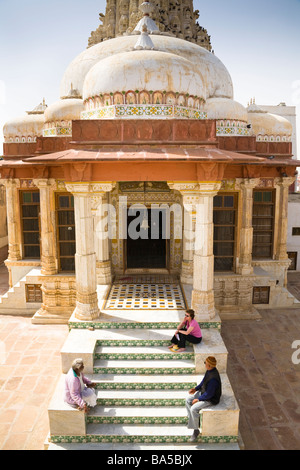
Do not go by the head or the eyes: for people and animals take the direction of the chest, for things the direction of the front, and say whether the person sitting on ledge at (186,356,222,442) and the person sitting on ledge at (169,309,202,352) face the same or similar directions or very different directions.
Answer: same or similar directions

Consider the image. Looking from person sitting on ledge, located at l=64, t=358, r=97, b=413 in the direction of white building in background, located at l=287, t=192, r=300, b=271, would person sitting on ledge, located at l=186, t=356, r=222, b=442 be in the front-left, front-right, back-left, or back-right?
front-right

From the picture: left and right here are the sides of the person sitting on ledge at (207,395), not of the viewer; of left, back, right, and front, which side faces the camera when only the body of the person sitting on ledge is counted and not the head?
left

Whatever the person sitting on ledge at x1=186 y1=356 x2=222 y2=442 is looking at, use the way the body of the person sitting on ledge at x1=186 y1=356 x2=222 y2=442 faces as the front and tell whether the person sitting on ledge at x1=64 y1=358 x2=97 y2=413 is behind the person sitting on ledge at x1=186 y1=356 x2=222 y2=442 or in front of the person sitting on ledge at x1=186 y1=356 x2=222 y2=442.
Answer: in front

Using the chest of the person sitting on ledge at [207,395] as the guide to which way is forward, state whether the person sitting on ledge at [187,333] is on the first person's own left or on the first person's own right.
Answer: on the first person's own right

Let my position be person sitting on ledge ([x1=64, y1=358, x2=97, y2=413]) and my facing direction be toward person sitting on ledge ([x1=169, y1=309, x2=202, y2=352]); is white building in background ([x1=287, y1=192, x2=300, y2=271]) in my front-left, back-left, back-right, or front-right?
front-left

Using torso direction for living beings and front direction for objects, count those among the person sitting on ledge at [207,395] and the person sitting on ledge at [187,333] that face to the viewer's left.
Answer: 2

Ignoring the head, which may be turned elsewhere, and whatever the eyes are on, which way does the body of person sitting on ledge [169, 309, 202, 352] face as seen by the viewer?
to the viewer's left

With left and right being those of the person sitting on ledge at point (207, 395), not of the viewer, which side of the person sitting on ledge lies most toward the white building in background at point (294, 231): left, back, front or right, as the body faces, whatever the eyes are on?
right

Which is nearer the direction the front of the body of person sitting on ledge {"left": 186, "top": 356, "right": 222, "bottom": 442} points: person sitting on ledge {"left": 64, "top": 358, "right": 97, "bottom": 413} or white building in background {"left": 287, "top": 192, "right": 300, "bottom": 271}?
the person sitting on ledge

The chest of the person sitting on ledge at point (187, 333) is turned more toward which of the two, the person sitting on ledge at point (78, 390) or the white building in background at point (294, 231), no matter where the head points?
the person sitting on ledge

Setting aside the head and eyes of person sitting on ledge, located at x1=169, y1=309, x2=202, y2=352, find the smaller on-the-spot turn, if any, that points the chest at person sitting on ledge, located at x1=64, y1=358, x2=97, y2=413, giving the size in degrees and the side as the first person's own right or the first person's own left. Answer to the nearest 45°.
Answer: approximately 45° to the first person's own left

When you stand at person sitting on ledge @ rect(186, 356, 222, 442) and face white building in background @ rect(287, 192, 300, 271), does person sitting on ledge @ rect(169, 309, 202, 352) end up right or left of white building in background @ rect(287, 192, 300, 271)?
left
